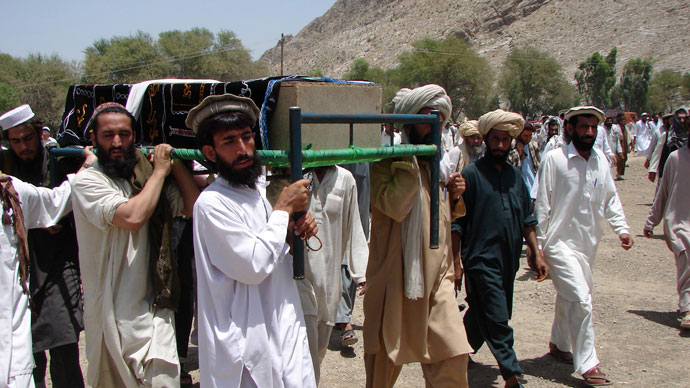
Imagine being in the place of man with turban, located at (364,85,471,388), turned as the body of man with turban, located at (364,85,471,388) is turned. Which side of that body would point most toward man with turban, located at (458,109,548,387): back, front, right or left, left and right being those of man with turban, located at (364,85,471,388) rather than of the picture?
left

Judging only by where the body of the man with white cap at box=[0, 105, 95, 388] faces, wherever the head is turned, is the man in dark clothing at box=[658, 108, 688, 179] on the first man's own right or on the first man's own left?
on the first man's own left

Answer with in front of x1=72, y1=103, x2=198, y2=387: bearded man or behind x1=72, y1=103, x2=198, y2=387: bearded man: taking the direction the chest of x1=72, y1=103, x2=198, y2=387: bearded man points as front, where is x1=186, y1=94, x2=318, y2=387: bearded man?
in front

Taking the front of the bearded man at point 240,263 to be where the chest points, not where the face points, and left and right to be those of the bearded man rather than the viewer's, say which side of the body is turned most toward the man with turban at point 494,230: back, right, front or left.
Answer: left

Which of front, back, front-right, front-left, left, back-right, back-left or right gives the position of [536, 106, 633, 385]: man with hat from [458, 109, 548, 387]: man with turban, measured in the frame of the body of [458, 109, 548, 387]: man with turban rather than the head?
left

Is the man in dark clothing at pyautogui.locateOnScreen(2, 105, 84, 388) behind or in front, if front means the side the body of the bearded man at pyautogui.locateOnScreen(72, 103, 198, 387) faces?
behind

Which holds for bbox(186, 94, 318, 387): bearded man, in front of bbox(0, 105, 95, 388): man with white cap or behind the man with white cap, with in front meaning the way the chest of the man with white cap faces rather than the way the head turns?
in front

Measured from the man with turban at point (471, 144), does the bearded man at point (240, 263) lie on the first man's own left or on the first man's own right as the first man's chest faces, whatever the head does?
on the first man's own right

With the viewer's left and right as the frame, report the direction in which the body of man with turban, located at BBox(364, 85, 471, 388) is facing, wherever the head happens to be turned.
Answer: facing the viewer and to the right of the viewer
